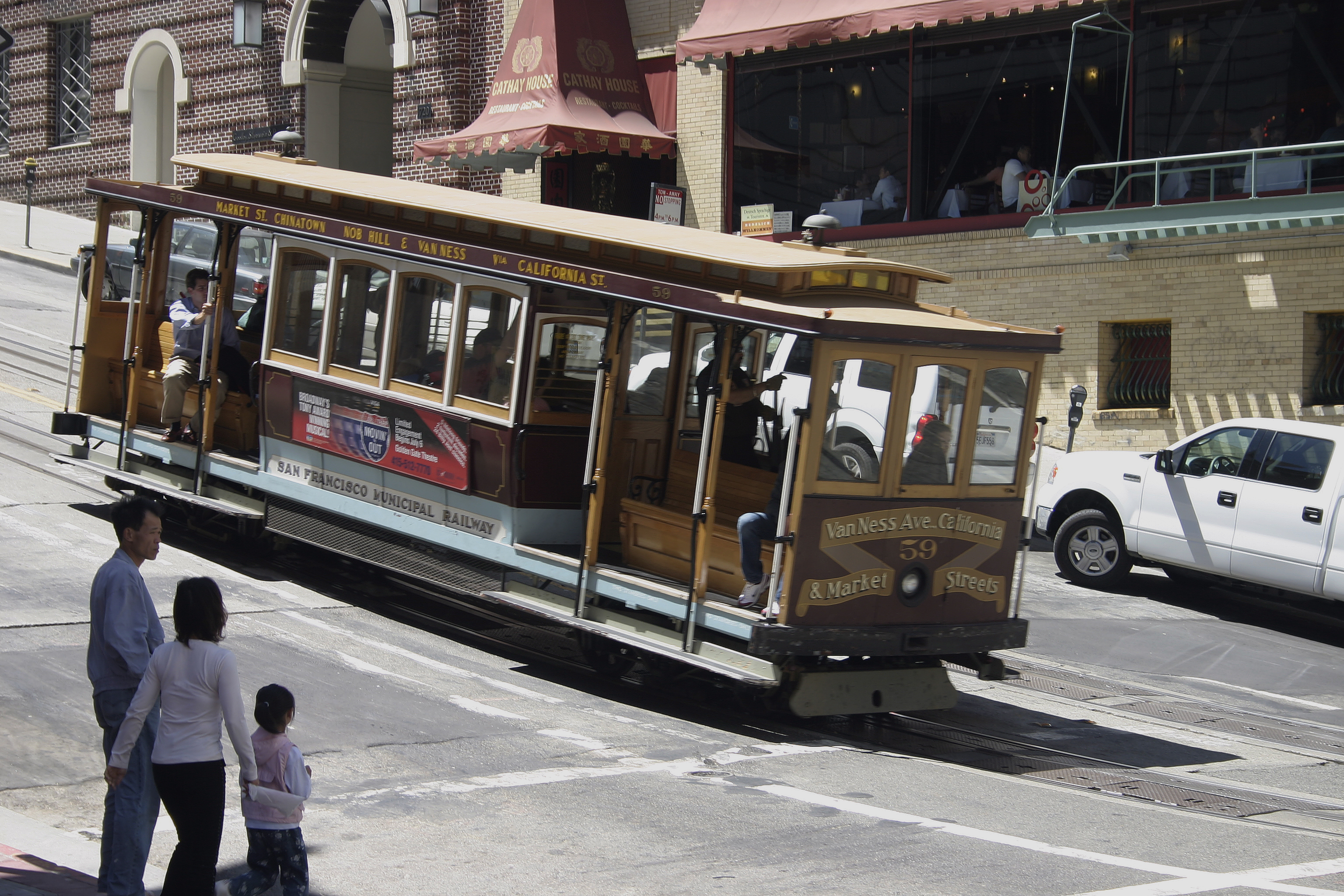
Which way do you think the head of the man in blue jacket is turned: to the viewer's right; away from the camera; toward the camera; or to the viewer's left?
to the viewer's right

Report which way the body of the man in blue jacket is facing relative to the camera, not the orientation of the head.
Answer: to the viewer's right

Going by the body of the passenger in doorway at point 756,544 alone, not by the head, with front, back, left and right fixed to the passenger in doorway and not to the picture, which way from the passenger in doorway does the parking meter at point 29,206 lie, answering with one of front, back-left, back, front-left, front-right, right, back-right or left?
right

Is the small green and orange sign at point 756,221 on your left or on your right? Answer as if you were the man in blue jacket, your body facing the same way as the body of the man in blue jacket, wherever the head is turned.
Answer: on your left

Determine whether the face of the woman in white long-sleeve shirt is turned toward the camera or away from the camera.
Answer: away from the camera

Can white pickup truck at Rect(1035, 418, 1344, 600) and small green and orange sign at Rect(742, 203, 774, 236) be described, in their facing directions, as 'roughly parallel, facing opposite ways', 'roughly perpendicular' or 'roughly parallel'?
roughly perpendicular

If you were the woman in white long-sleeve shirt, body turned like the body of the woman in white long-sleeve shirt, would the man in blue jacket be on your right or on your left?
on your left

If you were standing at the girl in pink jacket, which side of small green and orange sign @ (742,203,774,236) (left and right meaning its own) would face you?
front

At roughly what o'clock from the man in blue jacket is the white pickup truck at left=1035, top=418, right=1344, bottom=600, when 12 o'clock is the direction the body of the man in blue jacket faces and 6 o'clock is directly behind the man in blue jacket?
The white pickup truck is roughly at 11 o'clock from the man in blue jacket.

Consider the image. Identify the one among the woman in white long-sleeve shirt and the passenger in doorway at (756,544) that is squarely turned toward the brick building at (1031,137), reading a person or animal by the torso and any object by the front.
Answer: the woman in white long-sleeve shirt

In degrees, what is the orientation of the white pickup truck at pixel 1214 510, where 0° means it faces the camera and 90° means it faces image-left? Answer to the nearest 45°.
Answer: approximately 90°

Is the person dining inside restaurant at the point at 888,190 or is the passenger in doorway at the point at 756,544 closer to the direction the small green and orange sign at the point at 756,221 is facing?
the passenger in doorway

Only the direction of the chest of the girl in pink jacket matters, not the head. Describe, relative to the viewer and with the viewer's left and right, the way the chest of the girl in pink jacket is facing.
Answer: facing away from the viewer and to the right of the viewer

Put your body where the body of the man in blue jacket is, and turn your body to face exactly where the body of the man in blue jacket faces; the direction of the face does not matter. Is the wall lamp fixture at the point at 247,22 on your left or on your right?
on your left

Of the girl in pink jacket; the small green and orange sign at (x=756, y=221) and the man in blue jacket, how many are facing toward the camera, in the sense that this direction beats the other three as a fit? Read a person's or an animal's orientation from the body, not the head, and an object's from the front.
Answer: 1
